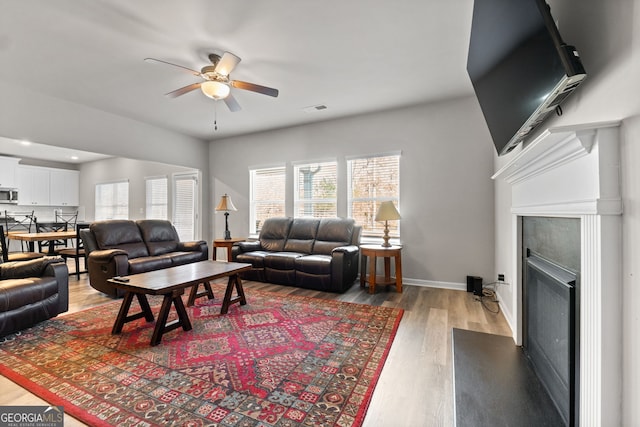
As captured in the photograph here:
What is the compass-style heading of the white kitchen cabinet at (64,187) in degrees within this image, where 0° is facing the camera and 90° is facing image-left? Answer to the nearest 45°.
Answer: approximately 0°

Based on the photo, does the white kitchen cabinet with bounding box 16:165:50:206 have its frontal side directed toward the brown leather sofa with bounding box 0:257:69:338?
yes

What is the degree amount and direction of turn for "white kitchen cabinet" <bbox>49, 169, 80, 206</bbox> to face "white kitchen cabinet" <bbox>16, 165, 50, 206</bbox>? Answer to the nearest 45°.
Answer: approximately 45° to its right

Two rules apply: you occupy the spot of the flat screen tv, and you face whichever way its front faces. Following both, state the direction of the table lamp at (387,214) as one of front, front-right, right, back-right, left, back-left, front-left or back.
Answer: right

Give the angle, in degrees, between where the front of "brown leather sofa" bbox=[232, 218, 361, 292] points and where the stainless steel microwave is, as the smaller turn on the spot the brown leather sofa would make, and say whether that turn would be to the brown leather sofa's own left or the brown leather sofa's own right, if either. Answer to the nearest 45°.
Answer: approximately 90° to the brown leather sofa's own right

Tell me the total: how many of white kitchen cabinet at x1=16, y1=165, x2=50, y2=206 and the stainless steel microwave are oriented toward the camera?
2

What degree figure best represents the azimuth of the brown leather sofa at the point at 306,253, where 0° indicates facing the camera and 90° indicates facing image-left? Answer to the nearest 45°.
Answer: approximately 45°

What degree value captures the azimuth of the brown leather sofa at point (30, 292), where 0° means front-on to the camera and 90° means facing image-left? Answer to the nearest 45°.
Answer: approximately 315°

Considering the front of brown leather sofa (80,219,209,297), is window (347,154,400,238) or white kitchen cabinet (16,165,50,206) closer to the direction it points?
the window

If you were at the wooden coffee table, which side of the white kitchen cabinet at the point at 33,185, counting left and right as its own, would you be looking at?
front

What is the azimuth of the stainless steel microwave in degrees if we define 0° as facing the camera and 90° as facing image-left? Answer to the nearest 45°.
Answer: approximately 0°

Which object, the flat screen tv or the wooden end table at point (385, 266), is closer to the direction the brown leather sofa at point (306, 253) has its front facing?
the flat screen tv

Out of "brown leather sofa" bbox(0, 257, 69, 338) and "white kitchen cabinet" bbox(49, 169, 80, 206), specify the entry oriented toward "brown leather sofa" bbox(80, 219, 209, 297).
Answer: the white kitchen cabinet
